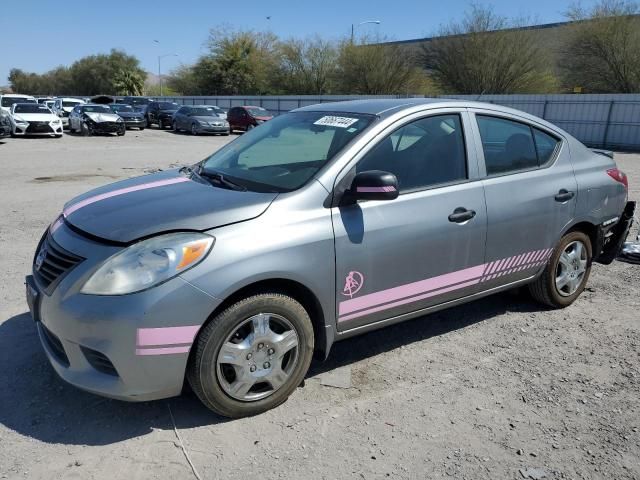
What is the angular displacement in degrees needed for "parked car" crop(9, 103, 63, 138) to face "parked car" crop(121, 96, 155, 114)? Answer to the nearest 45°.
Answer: approximately 135° to its left

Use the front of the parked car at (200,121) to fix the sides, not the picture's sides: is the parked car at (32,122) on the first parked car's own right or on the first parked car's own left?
on the first parked car's own right

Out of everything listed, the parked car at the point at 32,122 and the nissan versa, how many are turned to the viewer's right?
0

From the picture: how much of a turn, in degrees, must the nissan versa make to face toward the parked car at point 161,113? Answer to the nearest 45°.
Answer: approximately 135° to its right

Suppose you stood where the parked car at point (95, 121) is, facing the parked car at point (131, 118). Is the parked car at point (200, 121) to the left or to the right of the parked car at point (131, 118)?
right

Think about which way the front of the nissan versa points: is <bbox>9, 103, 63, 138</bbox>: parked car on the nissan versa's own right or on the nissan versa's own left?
on the nissan versa's own right

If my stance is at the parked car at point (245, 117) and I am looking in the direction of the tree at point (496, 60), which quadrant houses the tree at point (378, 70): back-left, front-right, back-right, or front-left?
front-left

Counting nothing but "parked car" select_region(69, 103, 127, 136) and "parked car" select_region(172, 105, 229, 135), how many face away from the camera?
0

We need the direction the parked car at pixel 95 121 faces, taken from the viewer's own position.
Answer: facing the viewer and to the right of the viewer

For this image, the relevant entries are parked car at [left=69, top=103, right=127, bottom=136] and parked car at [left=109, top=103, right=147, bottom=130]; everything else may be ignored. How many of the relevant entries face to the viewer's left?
0

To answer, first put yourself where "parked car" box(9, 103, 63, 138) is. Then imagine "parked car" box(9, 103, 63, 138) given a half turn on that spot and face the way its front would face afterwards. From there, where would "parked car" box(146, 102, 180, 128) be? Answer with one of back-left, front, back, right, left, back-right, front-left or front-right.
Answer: front-right

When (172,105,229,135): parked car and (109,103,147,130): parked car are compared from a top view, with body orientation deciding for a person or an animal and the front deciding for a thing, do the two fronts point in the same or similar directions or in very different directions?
same or similar directions

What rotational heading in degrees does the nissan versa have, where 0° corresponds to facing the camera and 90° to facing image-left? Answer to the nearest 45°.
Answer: approximately 45°
